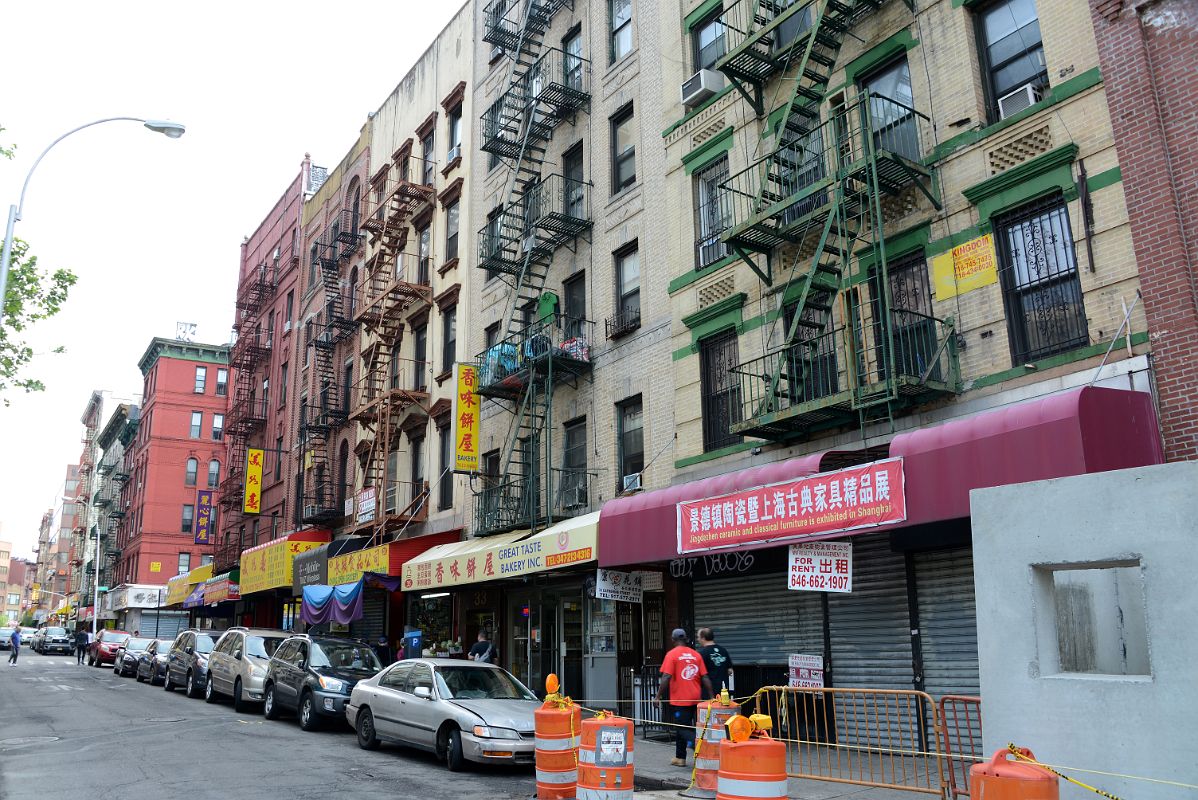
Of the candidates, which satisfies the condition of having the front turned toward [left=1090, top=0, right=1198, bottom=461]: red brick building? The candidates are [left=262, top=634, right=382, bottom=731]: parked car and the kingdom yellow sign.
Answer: the parked car

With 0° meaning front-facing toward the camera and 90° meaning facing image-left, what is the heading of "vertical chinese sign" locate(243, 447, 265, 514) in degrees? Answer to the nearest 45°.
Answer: approximately 0°

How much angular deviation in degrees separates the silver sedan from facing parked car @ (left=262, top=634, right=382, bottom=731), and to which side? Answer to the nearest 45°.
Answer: approximately 180°

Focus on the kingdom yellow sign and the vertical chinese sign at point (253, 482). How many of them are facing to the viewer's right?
0

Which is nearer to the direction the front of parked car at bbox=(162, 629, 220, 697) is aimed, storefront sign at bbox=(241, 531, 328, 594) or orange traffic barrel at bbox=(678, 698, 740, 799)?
the orange traffic barrel

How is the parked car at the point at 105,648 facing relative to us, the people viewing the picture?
facing the viewer and to the right of the viewer

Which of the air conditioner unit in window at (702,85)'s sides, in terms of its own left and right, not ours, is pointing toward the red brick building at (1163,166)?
left

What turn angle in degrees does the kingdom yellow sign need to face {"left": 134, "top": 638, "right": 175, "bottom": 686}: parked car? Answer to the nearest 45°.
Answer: approximately 90° to its right

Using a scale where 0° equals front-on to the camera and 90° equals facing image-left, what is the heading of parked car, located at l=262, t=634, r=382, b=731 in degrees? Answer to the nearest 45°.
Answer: approximately 315°

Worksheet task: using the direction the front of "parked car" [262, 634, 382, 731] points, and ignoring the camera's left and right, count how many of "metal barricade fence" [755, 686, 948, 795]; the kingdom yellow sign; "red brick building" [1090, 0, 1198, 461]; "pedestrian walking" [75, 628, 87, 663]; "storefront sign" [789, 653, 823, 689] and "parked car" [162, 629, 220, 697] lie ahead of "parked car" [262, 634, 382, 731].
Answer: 4

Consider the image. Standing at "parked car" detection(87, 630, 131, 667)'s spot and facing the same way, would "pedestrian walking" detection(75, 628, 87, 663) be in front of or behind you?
behind

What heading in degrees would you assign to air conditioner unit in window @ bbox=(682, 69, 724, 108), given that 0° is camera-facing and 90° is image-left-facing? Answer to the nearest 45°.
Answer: approximately 45°
